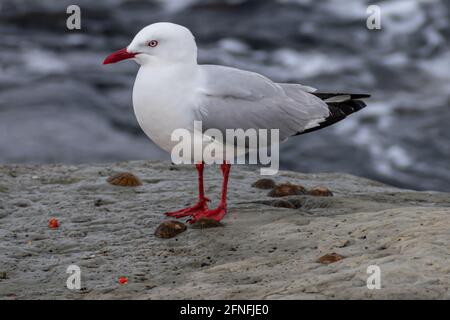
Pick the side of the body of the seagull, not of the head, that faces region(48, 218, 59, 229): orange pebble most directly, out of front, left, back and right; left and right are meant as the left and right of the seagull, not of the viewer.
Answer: front

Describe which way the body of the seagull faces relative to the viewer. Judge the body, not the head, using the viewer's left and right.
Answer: facing to the left of the viewer

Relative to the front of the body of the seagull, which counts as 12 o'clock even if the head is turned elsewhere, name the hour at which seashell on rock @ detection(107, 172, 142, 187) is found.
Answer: The seashell on rock is roughly at 2 o'clock from the seagull.

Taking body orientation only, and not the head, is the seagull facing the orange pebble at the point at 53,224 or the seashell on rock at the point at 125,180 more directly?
the orange pebble
